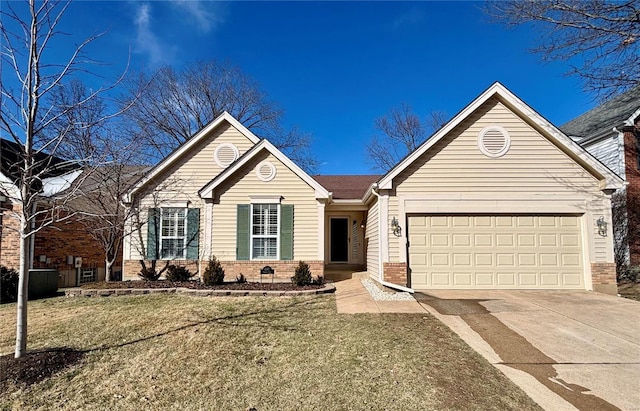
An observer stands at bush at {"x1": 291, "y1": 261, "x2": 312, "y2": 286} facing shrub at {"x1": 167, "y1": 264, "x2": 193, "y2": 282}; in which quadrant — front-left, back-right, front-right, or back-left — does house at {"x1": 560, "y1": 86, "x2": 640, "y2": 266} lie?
back-right

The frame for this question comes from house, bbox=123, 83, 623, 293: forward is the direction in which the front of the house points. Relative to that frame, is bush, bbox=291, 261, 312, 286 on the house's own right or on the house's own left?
on the house's own right

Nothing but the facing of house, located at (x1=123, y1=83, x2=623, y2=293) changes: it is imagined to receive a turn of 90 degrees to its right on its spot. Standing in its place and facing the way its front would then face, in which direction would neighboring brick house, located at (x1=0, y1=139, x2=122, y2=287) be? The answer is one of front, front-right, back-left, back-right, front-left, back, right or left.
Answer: front

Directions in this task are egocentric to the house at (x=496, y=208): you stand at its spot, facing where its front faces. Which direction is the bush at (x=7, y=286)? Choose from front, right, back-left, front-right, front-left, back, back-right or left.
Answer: right

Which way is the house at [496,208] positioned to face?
toward the camera

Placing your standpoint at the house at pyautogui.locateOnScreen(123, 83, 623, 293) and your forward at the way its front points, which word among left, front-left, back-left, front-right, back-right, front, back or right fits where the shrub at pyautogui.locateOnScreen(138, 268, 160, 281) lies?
right

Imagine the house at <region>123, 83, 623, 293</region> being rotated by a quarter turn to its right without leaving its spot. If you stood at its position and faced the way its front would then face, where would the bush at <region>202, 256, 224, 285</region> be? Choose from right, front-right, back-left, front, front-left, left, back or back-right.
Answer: front

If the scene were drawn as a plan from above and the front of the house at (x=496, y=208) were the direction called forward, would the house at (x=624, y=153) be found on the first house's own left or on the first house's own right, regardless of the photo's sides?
on the first house's own left

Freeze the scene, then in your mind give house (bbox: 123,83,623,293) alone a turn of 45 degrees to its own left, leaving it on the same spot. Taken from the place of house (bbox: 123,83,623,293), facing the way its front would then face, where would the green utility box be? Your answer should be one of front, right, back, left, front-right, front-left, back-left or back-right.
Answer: back-right

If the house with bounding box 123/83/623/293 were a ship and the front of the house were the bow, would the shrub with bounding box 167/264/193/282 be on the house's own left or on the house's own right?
on the house's own right
